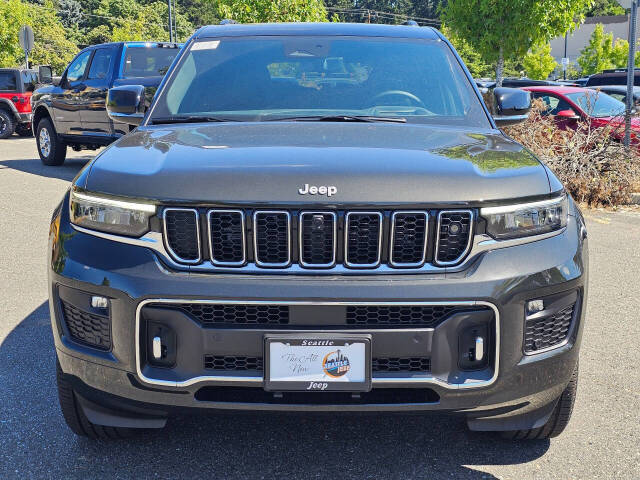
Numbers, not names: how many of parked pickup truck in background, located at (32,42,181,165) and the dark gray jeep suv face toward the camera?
1

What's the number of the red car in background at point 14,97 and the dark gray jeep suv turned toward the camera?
1

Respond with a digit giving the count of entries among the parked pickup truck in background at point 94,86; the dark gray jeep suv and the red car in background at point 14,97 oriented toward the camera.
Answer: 1

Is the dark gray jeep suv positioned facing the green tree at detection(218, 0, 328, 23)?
no

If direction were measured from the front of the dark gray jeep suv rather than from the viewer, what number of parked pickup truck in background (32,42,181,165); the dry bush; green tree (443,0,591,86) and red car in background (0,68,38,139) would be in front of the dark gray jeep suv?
0

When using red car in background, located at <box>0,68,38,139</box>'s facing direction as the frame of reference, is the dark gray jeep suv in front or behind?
behind

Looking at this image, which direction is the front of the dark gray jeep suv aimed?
toward the camera

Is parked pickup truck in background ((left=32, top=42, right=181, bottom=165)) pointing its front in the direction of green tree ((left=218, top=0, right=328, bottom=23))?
no

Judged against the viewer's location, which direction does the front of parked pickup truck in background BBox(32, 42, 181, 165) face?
facing away from the viewer and to the left of the viewer

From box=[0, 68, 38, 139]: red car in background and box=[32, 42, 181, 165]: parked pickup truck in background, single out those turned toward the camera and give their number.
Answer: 0

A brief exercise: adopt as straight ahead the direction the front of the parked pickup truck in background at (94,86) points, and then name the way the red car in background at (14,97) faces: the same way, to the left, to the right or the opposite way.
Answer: the same way

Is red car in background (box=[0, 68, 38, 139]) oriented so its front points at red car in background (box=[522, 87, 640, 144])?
no
